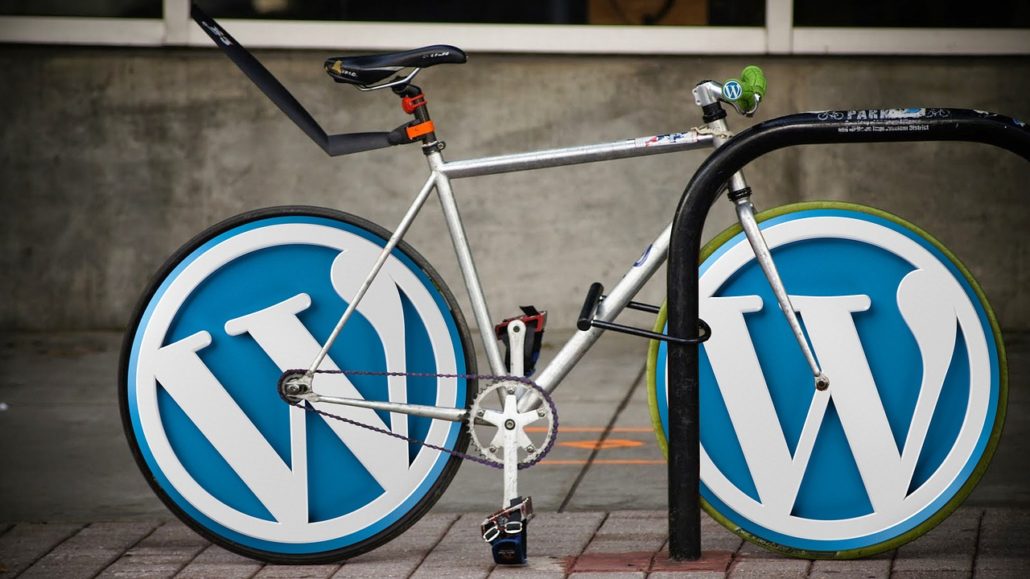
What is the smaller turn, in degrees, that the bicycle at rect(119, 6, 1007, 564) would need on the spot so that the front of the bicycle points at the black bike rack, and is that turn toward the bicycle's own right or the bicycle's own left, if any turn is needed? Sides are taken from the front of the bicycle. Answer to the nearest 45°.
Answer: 0° — it already faces it

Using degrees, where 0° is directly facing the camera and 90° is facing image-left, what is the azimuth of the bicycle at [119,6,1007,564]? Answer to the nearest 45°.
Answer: approximately 270°
